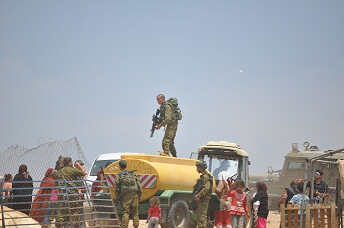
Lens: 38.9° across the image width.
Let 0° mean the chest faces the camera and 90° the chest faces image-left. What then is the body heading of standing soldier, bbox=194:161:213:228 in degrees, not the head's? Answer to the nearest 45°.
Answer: approximately 90°

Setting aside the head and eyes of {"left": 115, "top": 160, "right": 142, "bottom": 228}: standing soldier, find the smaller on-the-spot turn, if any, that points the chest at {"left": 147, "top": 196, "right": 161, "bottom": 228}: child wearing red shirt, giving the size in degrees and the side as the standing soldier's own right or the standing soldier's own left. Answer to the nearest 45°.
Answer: approximately 45° to the standing soldier's own right

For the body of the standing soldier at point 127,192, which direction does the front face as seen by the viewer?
away from the camera

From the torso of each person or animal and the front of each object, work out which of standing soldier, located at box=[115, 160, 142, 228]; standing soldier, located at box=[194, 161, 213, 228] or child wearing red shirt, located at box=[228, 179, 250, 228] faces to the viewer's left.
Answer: standing soldier, located at box=[194, 161, 213, 228]

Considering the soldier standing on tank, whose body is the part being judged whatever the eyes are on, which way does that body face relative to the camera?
to the viewer's left

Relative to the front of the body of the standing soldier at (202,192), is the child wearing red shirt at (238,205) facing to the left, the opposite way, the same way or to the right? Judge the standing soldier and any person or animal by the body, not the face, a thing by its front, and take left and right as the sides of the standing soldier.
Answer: to the left

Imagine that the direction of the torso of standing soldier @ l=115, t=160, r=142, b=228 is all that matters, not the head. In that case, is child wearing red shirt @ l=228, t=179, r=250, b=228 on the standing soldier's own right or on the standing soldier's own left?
on the standing soldier's own right

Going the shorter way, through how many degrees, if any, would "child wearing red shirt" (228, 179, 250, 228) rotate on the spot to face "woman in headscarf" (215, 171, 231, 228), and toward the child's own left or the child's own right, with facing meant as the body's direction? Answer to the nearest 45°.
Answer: approximately 135° to the child's own right

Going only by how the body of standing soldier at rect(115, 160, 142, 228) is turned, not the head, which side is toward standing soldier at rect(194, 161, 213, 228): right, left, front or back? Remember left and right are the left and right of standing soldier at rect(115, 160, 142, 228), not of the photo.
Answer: right
